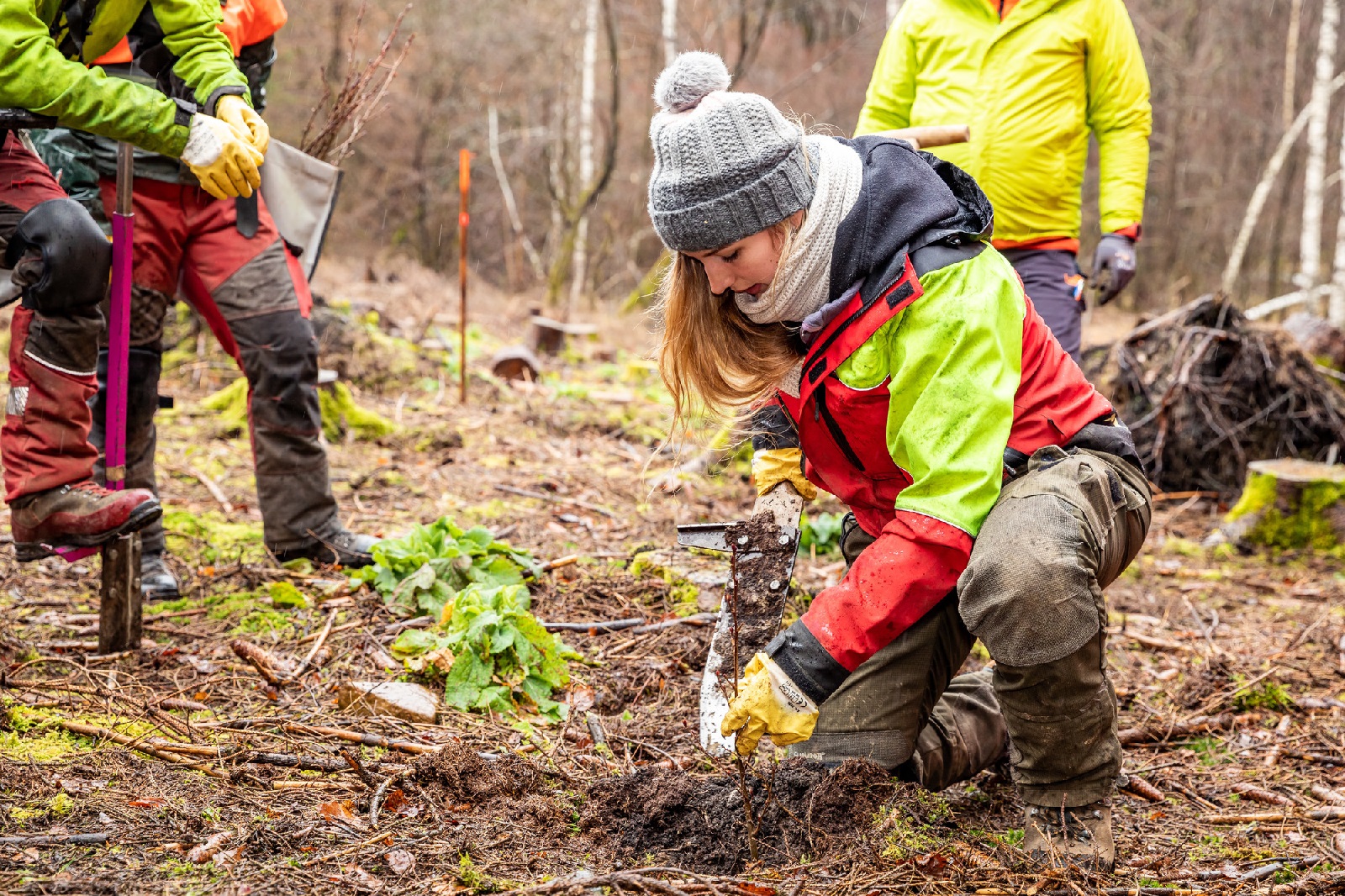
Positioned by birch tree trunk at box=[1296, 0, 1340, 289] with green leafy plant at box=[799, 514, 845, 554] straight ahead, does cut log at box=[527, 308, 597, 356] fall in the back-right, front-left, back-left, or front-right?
front-right

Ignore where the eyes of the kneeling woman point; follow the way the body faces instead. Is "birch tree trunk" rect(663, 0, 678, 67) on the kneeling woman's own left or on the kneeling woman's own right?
on the kneeling woman's own right

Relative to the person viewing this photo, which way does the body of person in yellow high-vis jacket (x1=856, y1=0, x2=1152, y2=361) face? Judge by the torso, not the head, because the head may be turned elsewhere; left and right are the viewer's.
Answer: facing the viewer

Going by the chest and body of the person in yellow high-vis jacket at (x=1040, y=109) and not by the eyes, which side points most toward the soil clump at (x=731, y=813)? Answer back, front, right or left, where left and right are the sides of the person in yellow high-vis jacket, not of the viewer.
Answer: front

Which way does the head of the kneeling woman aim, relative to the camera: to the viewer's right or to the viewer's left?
to the viewer's left

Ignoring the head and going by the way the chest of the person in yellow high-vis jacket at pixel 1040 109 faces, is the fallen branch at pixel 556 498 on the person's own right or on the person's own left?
on the person's own right

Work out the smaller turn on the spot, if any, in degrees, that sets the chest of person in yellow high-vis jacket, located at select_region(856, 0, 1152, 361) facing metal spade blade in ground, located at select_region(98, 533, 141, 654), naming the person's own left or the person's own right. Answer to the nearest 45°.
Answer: approximately 45° to the person's own right

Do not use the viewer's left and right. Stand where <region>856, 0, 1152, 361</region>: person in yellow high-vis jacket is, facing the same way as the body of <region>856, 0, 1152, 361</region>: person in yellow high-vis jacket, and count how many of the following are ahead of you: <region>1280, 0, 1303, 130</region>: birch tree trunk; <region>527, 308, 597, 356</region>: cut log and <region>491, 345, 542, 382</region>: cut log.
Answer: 0

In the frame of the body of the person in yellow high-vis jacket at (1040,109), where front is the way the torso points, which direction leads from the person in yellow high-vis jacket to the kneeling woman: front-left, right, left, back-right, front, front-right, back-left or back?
front

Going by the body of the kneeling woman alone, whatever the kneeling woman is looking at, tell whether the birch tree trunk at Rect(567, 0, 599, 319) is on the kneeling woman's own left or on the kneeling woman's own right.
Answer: on the kneeling woman's own right

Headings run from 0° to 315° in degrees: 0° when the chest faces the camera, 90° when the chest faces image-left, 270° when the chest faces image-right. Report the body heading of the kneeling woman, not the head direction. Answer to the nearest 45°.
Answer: approximately 45°

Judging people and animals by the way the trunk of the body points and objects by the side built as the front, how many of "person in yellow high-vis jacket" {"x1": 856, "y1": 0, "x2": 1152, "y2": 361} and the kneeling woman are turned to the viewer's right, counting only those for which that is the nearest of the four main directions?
0
